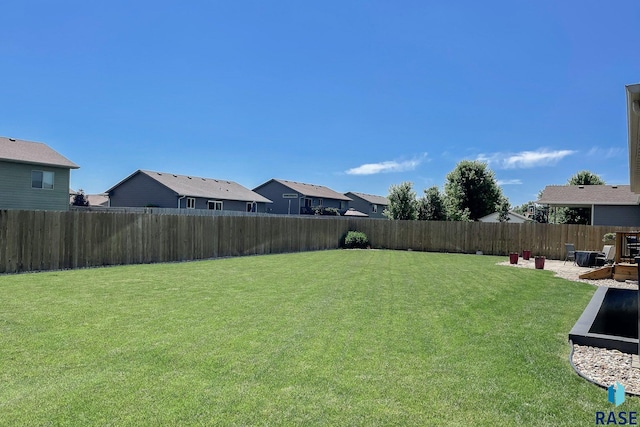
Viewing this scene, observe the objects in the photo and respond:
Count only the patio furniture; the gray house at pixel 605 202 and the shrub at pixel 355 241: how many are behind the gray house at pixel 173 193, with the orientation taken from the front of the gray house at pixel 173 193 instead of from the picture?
3

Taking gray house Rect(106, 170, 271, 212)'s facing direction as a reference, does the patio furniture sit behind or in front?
behind

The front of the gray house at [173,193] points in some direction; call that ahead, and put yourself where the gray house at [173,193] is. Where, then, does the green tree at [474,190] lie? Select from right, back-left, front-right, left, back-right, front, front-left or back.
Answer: back-right

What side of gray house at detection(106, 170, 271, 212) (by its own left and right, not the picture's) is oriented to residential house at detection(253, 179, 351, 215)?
right

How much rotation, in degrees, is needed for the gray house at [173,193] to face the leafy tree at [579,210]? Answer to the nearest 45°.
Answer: approximately 135° to its right

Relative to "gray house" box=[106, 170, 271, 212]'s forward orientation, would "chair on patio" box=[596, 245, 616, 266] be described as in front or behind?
behind

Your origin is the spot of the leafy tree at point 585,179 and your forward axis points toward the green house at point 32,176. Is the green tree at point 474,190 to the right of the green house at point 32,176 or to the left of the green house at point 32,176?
right

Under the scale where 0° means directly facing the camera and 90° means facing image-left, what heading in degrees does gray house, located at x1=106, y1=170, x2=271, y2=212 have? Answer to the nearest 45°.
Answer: approximately 135°
